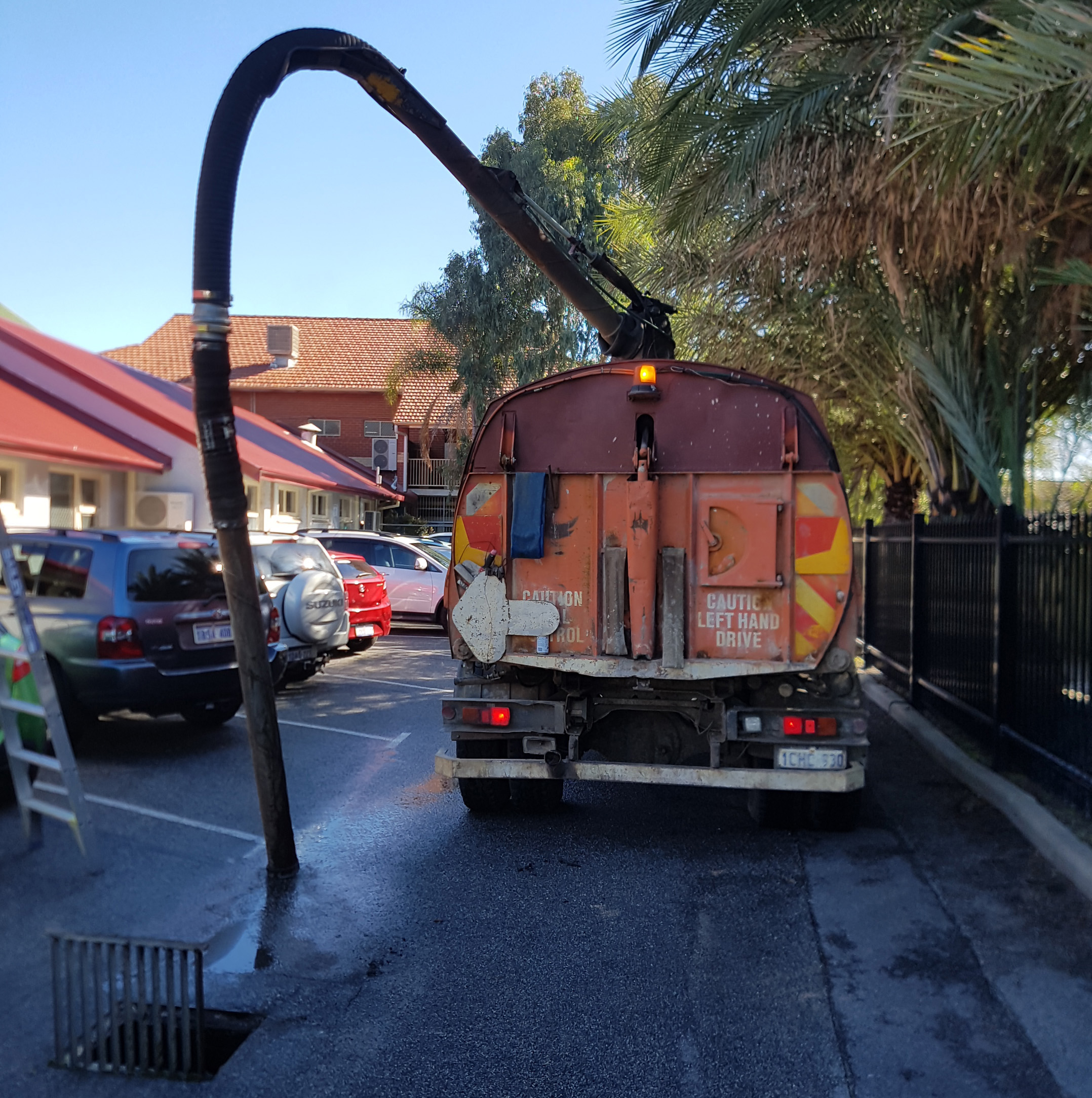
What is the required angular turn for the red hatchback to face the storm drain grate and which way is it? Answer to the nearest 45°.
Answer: approximately 135° to its left

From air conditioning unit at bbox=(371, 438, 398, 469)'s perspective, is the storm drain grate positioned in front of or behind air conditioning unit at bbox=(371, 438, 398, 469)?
in front

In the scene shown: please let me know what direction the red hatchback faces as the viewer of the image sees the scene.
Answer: facing away from the viewer and to the left of the viewer

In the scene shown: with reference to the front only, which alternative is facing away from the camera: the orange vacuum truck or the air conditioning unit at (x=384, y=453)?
the orange vacuum truck

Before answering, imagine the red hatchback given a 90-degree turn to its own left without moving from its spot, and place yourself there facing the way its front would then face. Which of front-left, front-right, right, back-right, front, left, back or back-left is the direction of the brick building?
back-right

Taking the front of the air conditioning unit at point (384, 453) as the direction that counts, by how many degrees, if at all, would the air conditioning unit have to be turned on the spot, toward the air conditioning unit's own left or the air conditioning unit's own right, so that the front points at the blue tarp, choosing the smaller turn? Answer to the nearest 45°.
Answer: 0° — it already faces it

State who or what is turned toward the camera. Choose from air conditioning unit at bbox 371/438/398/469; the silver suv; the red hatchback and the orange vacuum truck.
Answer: the air conditioning unit

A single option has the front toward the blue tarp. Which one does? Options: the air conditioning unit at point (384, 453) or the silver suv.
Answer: the air conditioning unit

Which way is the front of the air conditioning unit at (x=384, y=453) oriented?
toward the camera

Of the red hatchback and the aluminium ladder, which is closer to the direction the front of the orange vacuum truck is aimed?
the red hatchback

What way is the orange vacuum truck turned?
away from the camera

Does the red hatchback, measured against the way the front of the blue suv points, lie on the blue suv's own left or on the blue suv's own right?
on the blue suv's own right

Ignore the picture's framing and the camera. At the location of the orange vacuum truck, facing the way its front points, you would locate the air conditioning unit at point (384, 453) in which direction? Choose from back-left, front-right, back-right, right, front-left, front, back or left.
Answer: front

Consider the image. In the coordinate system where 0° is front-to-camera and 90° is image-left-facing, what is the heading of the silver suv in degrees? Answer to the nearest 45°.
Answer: approximately 135°

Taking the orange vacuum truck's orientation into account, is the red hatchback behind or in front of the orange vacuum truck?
in front

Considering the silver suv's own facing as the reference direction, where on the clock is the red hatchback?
The red hatchback is roughly at 2 o'clock from the silver suv.

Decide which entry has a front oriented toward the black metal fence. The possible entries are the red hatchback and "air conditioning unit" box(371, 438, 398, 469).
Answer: the air conditioning unit
